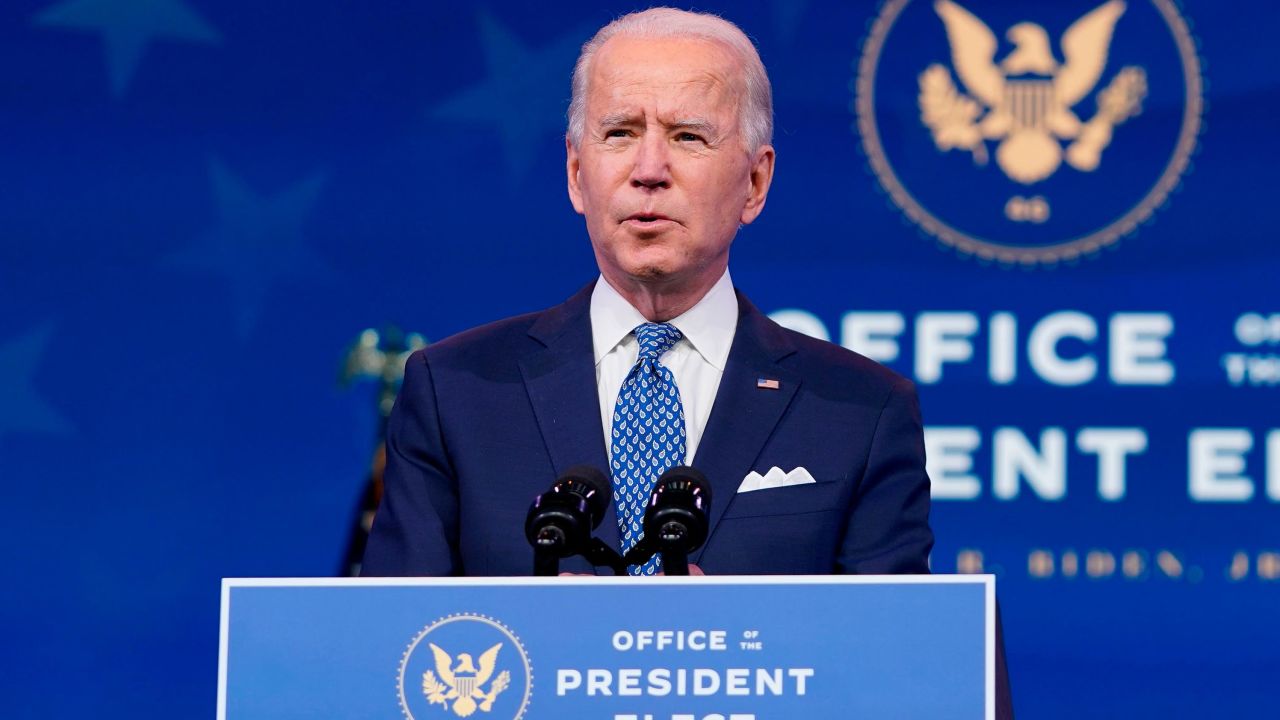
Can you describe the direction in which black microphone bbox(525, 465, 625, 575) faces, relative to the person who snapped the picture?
facing away from the viewer and to the right of the viewer

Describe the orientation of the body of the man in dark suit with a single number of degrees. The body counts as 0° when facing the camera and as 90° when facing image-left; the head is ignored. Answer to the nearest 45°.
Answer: approximately 0°

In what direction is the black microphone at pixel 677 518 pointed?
away from the camera

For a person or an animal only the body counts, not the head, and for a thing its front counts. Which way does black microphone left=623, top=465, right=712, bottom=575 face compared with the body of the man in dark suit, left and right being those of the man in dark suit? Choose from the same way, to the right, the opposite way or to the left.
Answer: the opposite way

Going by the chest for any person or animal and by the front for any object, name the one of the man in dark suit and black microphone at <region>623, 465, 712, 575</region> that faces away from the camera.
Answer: the black microphone

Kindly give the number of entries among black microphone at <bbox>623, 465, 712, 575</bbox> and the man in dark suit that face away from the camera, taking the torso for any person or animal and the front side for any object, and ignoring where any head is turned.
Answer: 1
